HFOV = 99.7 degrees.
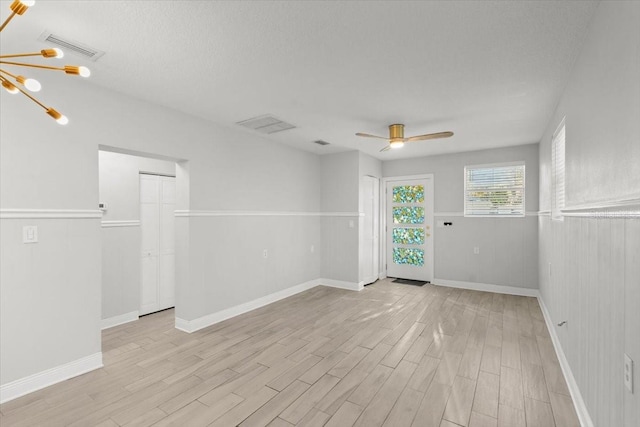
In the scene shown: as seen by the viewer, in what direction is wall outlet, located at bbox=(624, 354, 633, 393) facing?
to the viewer's left

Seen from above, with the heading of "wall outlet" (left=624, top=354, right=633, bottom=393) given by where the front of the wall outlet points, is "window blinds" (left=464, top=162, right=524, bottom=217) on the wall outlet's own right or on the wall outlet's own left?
on the wall outlet's own right

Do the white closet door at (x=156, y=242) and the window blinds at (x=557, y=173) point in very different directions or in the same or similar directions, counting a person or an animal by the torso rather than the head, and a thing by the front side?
very different directions

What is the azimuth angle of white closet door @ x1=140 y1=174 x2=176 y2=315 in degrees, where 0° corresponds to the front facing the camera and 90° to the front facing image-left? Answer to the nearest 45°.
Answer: approximately 315°

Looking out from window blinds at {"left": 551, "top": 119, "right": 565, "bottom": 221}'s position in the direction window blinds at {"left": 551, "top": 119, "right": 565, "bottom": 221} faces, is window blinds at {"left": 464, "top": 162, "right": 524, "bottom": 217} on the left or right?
on its right

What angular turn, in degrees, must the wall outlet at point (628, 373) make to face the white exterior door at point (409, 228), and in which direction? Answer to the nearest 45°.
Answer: approximately 45° to its right

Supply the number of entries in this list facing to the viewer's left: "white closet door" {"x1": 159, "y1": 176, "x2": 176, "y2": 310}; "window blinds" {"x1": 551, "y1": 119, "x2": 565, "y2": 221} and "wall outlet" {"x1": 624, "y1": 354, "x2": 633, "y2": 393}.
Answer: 2

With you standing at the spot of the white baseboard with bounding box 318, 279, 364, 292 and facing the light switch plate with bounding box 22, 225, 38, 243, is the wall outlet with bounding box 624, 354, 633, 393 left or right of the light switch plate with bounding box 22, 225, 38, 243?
left

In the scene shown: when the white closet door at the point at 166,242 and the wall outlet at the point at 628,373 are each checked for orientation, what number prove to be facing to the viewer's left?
1

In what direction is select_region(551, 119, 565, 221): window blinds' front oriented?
to the viewer's left

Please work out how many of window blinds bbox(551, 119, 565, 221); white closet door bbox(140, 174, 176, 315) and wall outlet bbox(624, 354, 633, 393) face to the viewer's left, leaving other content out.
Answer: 2
